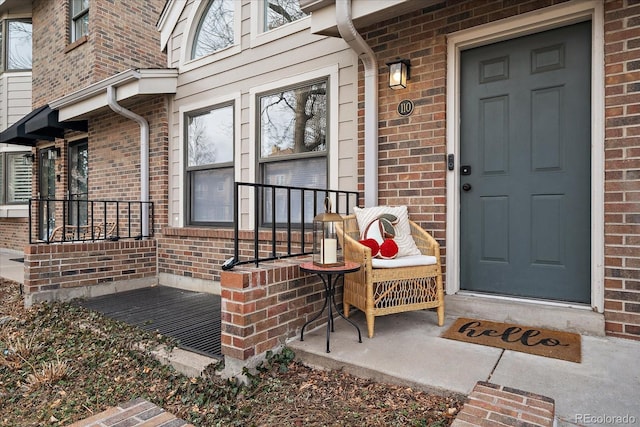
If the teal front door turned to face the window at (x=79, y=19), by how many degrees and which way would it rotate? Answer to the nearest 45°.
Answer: approximately 45° to its right

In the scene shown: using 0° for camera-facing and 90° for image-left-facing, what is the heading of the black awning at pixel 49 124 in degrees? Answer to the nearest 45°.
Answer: approximately 45°

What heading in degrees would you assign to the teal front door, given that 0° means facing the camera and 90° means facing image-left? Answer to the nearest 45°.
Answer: approximately 45°

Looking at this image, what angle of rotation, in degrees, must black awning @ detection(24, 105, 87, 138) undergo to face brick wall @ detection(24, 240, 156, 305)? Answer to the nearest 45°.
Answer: approximately 45° to its left

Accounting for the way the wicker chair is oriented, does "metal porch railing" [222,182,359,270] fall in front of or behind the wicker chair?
behind

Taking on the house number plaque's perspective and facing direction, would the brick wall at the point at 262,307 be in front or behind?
in front

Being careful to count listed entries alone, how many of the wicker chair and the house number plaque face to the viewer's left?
0

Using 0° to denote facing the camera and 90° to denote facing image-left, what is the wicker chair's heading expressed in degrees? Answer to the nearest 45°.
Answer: approximately 315°

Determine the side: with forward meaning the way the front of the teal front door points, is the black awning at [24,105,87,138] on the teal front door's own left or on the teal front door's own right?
on the teal front door's own right

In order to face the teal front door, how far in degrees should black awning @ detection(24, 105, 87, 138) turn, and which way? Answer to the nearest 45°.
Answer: approximately 90° to its left
